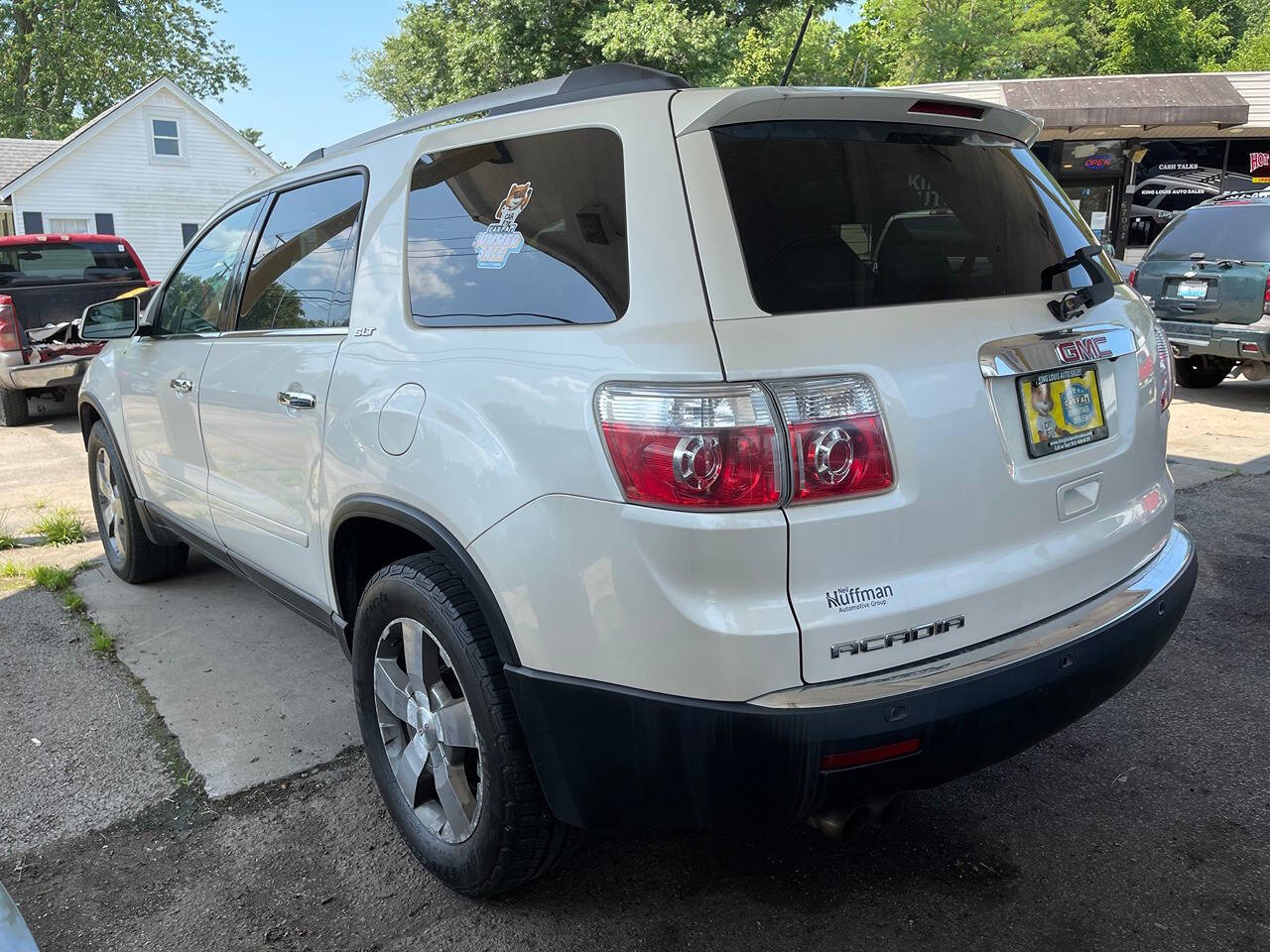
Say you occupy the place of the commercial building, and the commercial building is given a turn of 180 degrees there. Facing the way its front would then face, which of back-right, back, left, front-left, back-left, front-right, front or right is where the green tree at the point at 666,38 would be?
left

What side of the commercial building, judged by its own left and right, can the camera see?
front

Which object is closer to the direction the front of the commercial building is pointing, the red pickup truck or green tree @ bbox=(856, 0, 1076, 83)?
the red pickup truck

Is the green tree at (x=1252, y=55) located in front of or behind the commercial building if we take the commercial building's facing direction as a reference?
behind

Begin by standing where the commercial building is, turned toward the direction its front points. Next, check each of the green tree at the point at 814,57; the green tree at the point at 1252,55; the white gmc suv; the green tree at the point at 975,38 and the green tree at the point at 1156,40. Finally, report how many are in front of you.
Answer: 1

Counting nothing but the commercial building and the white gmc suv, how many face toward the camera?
1

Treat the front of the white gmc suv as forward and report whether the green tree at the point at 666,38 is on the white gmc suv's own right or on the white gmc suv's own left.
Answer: on the white gmc suv's own right

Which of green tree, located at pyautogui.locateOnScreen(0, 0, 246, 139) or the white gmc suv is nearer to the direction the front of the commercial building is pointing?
the white gmc suv

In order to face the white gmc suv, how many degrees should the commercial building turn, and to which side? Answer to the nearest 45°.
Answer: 0° — it already faces it

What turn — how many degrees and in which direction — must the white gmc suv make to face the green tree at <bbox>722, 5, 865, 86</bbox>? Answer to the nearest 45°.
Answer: approximately 45° to its right

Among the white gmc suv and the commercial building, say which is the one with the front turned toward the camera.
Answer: the commercial building

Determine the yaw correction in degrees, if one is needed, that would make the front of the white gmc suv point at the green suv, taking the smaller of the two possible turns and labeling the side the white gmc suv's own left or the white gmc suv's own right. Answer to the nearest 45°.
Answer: approximately 90° to the white gmc suv's own right

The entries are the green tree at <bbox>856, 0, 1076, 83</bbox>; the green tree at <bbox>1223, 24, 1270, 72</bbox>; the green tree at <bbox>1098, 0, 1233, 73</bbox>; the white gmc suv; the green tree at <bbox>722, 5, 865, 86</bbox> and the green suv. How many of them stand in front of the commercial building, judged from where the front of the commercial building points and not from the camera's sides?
2

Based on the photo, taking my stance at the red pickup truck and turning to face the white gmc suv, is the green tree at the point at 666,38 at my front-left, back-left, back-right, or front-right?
back-left

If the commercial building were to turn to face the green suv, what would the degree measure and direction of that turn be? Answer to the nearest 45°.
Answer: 0° — it already faces it

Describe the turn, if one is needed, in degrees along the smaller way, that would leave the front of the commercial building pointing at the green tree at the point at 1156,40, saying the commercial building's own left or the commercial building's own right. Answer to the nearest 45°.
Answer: approximately 180°

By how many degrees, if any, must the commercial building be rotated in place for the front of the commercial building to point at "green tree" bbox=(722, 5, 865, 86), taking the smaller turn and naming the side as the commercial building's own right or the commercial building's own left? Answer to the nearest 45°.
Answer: approximately 135° to the commercial building's own right

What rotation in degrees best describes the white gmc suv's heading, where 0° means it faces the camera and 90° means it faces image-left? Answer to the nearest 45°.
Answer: approximately 135°
